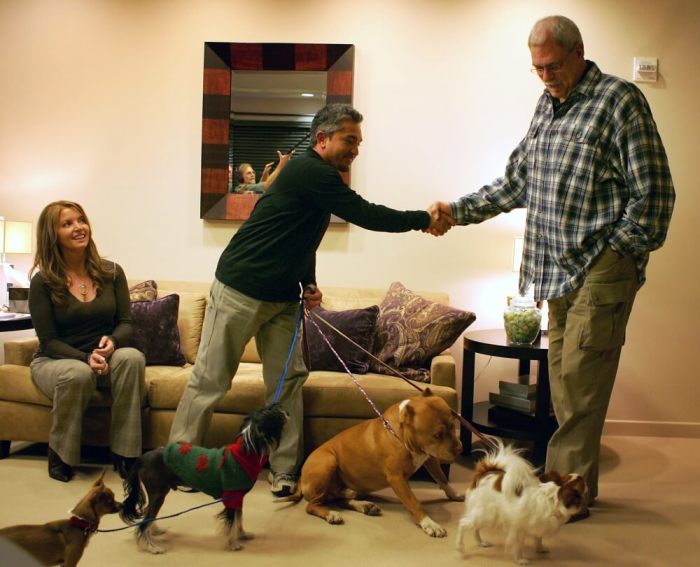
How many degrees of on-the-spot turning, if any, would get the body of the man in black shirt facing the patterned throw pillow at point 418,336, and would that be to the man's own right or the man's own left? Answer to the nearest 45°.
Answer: approximately 45° to the man's own left

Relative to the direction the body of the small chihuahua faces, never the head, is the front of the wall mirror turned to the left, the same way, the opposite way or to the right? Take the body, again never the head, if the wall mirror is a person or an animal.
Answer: to the right

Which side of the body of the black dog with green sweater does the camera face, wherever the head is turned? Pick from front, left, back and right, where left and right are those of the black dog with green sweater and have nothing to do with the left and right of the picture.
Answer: right

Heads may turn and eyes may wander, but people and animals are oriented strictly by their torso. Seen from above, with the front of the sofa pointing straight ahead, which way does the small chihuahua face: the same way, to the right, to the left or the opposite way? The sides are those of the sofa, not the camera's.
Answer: to the left

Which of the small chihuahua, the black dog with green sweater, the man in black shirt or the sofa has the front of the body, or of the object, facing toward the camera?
the sofa

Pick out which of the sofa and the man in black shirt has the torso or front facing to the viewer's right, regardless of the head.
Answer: the man in black shirt

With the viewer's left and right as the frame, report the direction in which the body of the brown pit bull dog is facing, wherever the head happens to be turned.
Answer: facing the viewer and to the right of the viewer

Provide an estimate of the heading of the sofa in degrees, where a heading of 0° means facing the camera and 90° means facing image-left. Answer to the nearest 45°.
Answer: approximately 0°

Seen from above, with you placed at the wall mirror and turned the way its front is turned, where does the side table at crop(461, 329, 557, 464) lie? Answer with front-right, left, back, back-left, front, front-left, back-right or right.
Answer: front-left

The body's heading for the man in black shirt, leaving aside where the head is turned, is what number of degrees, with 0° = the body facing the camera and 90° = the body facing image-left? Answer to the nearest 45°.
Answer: approximately 270°

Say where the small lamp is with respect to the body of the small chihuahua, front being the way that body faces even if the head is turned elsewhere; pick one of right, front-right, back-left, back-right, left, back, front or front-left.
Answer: left

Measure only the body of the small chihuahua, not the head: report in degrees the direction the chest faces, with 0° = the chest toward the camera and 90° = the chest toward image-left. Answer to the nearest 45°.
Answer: approximately 270°
